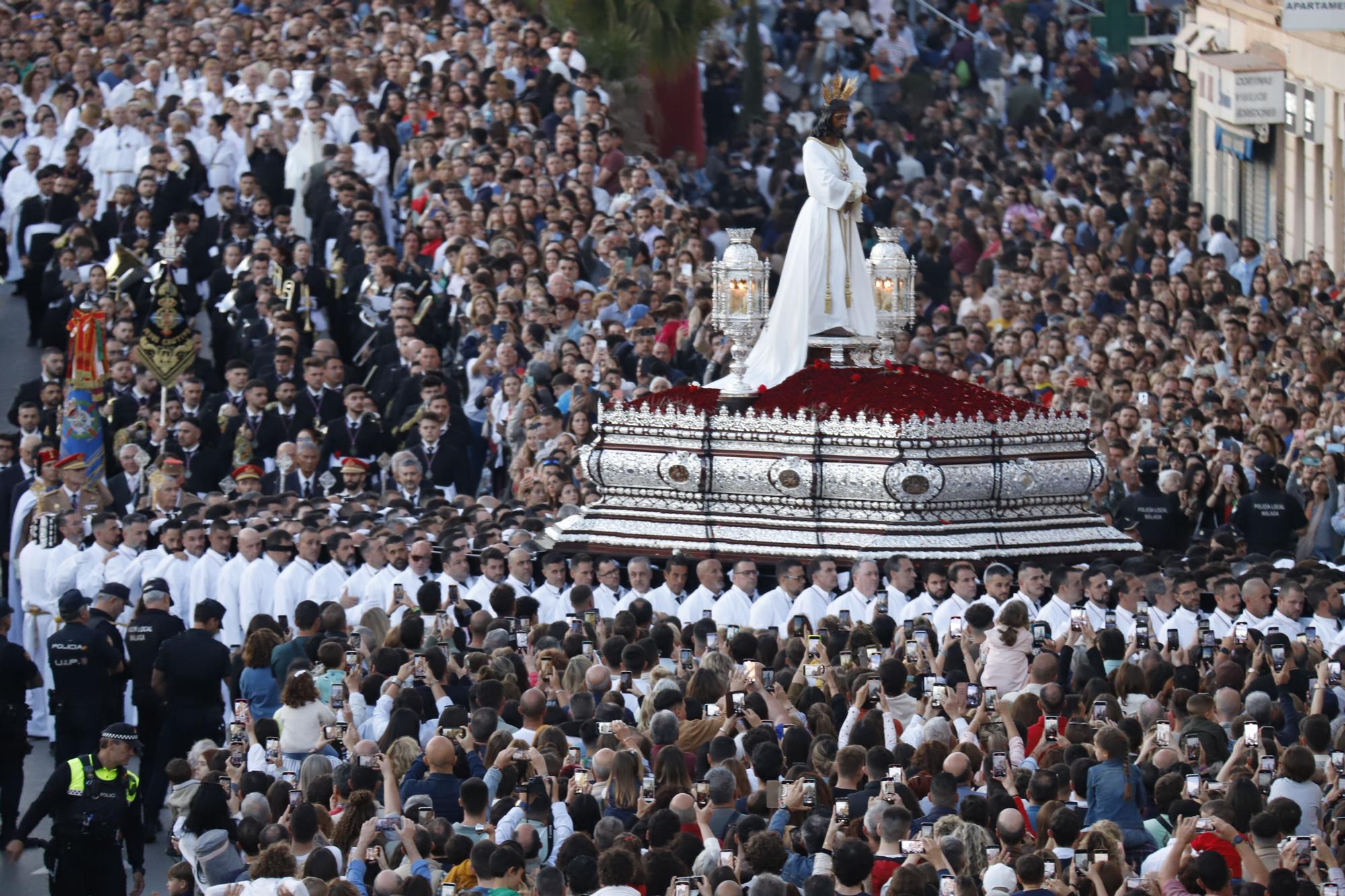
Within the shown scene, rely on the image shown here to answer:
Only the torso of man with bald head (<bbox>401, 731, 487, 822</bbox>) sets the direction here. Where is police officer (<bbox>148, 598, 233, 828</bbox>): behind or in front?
in front

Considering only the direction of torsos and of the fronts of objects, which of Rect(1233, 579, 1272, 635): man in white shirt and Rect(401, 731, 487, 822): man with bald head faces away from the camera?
the man with bald head

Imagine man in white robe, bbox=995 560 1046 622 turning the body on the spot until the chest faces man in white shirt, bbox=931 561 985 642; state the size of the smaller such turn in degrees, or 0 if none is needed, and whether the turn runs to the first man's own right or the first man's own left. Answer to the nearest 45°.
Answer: approximately 135° to the first man's own right

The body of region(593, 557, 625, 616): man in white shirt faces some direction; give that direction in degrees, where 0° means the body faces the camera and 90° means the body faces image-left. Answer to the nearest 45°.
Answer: approximately 315°

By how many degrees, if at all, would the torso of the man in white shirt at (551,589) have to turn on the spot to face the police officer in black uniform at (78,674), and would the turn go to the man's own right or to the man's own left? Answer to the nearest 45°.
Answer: approximately 135° to the man's own right

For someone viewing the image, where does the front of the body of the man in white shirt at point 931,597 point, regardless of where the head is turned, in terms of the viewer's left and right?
facing the viewer and to the right of the viewer

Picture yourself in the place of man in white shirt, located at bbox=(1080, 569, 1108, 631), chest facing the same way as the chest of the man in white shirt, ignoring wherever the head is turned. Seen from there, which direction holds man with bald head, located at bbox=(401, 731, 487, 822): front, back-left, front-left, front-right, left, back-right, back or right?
right

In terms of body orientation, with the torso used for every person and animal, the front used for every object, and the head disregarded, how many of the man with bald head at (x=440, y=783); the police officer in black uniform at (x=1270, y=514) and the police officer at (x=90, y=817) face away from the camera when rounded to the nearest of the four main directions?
2

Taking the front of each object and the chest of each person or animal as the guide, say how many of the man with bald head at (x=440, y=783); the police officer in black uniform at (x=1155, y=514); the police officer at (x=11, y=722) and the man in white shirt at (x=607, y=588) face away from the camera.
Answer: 3

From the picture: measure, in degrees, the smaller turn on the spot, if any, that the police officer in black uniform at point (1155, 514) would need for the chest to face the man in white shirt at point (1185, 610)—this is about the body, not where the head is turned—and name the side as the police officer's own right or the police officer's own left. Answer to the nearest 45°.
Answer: approximately 180°
